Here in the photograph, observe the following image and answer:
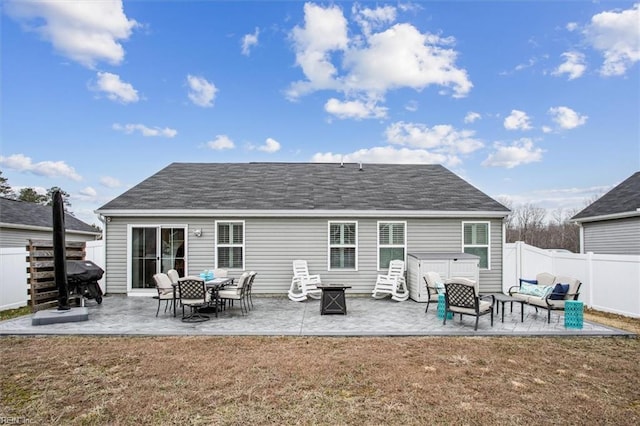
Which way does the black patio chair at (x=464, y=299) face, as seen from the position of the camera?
facing away from the viewer and to the right of the viewer

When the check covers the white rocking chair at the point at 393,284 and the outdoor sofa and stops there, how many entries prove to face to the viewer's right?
0

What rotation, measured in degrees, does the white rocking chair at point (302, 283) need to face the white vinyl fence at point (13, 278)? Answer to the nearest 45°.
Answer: approximately 135° to its right

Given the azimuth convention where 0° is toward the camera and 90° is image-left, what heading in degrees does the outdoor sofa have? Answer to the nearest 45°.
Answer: approximately 45°

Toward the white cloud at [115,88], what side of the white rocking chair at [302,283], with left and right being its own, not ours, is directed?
back

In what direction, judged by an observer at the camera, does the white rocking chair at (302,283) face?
facing the viewer and to the right of the viewer

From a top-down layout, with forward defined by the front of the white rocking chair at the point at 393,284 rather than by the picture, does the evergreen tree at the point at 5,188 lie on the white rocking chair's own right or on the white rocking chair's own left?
on the white rocking chair's own right

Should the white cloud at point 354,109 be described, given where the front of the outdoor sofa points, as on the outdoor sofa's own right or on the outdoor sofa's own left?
on the outdoor sofa's own right
